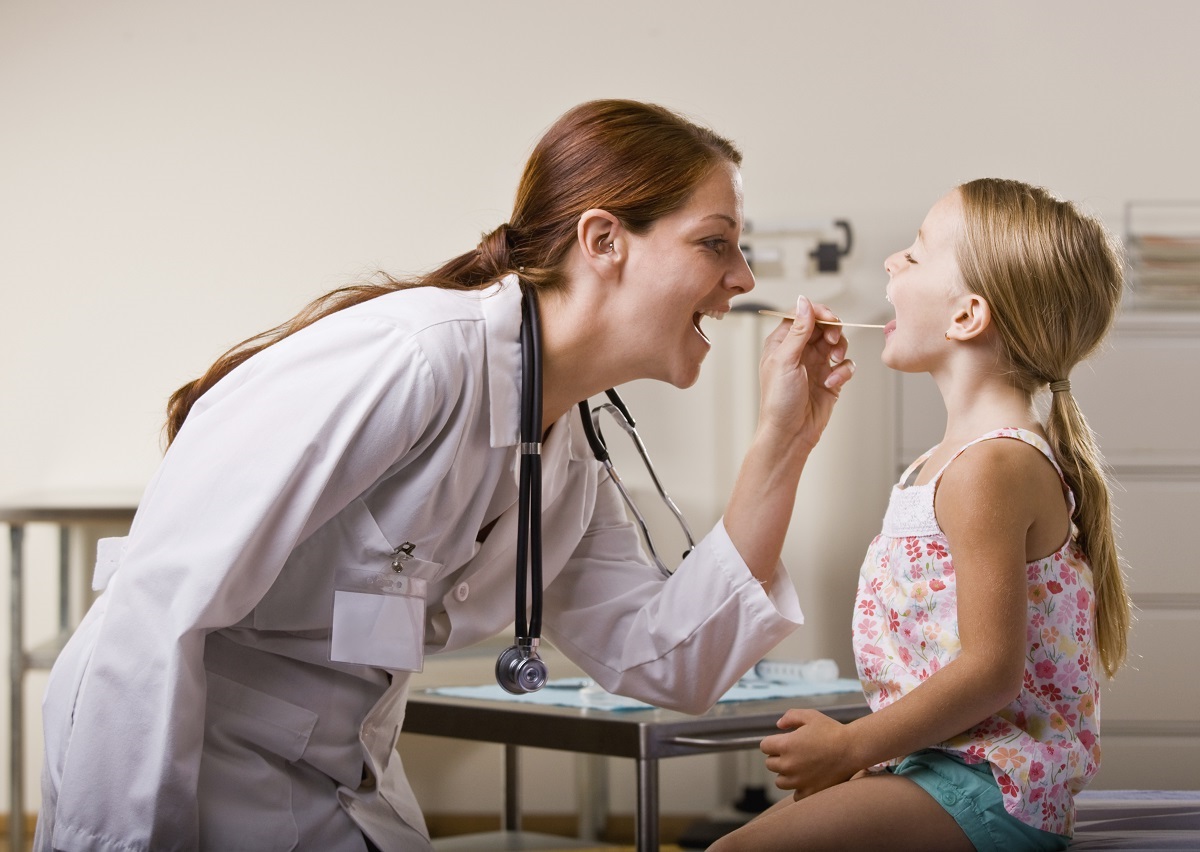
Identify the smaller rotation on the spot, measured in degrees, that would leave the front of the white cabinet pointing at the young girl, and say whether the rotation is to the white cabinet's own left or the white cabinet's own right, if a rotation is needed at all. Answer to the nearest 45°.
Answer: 0° — it already faces them

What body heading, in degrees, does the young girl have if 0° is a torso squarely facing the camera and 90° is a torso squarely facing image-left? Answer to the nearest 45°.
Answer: approximately 90°

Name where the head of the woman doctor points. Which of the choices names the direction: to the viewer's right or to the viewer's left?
to the viewer's right

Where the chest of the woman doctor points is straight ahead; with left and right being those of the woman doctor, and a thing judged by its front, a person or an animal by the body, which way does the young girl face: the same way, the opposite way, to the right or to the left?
the opposite way

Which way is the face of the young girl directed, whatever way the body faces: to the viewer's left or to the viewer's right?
to the viewer's left

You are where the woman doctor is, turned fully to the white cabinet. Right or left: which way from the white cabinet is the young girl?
right

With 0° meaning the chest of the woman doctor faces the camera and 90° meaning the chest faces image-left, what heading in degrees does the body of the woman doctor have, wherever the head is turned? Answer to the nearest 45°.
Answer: approximately 270°

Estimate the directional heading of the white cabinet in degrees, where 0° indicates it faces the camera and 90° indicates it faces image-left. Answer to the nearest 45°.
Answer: approximately 0°

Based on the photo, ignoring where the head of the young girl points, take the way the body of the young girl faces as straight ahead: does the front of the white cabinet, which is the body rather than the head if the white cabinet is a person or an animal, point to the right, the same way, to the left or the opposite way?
to the left

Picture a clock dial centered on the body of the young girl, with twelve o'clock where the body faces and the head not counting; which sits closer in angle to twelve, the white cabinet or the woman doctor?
the woman doctor

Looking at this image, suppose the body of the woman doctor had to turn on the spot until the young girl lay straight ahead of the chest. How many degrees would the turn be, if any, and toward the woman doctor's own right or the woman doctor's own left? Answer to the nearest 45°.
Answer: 0° — they already face them
